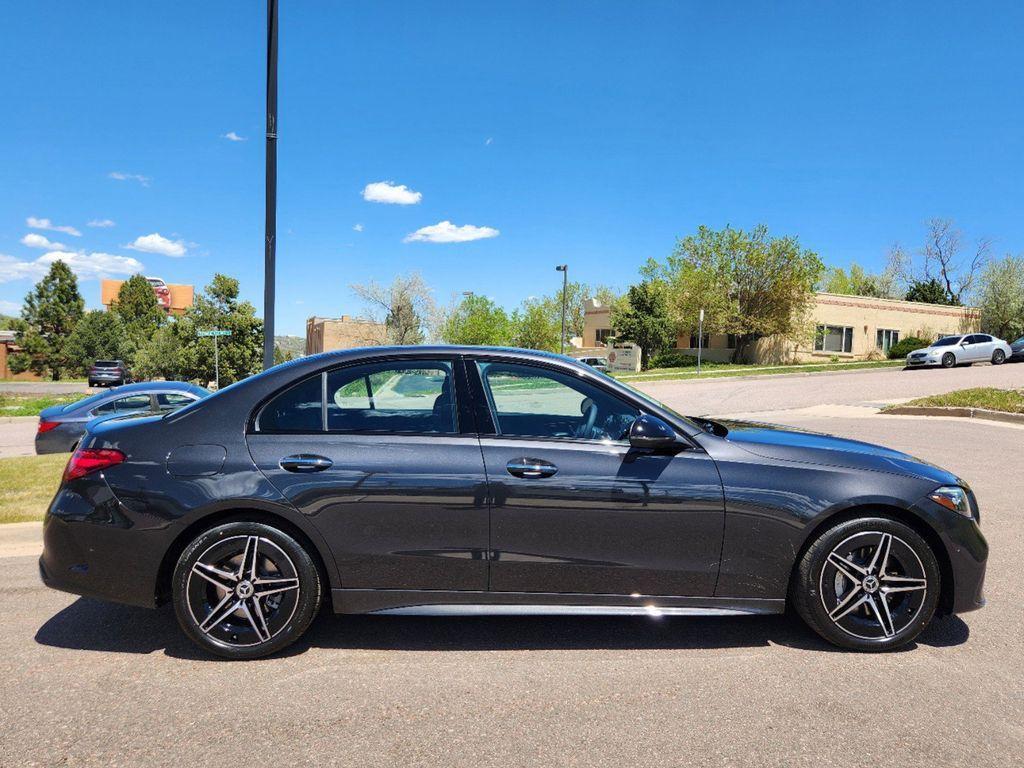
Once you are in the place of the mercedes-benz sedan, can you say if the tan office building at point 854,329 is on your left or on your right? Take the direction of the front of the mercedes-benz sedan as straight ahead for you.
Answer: on your left

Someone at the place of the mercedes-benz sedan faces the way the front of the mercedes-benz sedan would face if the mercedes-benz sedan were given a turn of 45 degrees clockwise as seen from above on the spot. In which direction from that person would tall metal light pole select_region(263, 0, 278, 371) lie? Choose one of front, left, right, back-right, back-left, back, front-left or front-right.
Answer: back

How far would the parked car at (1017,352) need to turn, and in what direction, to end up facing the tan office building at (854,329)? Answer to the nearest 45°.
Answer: approximately 90° to its right

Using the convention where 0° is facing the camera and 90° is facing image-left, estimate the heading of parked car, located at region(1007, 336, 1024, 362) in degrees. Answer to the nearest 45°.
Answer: approximately 45°

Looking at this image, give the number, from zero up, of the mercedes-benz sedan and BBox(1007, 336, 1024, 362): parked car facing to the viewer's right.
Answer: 1

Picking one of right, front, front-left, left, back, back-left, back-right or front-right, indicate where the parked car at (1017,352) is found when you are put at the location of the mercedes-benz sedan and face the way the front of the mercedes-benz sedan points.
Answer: front-left

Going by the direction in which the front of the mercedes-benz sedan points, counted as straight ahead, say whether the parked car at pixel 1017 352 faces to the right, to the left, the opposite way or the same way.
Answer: the opposite way

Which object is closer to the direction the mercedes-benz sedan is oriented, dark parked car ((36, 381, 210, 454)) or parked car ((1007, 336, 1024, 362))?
the parked car

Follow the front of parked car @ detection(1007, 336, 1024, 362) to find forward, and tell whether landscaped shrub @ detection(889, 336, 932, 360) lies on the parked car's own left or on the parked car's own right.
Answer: on the parked car's own right

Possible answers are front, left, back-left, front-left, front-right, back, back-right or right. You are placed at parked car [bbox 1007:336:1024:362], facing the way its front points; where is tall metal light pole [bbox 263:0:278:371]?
front-left

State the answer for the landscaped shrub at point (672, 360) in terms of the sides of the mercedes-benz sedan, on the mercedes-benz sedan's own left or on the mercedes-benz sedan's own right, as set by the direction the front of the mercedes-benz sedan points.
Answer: on the mercedes-benz sedan's own left

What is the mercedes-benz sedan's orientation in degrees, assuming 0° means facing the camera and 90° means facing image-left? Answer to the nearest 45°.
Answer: approximately 270°

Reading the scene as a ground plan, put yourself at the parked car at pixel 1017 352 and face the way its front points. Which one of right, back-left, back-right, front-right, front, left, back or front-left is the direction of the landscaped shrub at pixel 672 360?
front-right

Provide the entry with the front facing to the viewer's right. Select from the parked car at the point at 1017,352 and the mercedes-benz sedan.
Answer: the mercedes-benz sedan
